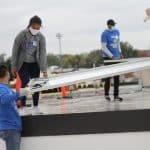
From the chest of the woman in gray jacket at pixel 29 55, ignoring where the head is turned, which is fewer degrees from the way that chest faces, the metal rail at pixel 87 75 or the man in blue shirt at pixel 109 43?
the metal rail

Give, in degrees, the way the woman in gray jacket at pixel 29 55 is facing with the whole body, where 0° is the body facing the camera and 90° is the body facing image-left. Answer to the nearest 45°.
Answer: approximately 0°

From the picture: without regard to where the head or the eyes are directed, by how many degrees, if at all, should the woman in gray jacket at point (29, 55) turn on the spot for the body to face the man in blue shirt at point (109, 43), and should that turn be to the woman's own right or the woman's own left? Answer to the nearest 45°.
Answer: approximately 135° to the woman's own left
